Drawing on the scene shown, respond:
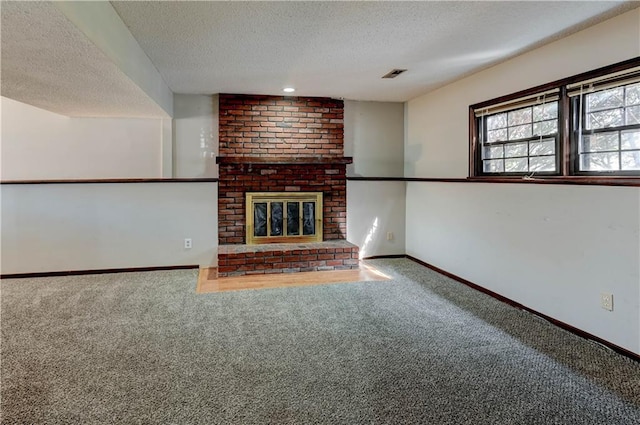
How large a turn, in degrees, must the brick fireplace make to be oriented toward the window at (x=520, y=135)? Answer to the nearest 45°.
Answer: approximately 45° to its left

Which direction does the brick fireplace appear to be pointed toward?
toward the camera

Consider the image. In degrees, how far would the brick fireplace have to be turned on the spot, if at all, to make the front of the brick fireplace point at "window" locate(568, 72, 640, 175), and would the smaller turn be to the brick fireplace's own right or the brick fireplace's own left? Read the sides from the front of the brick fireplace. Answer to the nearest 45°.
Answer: approximately 45° to the brick fireplace's own left

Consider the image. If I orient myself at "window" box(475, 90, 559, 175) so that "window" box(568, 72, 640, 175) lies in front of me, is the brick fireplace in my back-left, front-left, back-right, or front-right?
back-right

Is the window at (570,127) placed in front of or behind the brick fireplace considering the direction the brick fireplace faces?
in front
